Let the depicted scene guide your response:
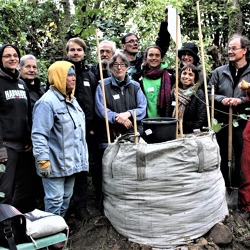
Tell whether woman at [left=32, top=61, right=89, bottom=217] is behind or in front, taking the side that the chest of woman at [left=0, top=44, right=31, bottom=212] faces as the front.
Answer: in front

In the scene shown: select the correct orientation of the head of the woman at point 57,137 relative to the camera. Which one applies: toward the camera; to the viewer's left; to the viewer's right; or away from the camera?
to the viewer's right

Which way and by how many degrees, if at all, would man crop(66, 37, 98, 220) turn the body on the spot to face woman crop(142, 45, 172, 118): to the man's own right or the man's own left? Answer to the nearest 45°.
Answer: approximately 90° to the man's own left

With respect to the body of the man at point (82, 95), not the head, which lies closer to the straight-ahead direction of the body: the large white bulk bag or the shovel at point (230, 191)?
the large white bulk bag

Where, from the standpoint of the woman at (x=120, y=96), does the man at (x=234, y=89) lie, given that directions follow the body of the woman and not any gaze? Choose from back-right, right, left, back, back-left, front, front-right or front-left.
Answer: left

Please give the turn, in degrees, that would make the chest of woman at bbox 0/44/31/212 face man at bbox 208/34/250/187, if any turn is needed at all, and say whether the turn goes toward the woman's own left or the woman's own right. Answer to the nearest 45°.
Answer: approximately 45° to the woman's own left

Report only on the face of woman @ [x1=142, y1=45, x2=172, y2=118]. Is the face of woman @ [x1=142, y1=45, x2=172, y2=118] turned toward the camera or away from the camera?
toward the camera

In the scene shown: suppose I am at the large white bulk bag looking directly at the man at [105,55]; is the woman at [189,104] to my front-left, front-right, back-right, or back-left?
front-right

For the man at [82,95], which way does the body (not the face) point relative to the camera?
toward the camera

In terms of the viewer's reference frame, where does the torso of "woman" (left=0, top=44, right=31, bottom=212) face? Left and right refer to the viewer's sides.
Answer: facing the viewer and to the right of the viewer

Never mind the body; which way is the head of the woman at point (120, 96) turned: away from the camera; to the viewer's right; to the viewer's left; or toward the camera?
toward the camera

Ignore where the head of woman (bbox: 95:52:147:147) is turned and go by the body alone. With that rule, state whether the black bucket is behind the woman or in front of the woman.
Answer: in front

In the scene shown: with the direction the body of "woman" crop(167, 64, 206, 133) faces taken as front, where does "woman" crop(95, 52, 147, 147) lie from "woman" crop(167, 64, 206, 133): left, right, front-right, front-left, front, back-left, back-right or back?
front-right

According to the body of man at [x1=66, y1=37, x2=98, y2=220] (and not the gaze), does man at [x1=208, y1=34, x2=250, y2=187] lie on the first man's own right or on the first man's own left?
on the first man's own left

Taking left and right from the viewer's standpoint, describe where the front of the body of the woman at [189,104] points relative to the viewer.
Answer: facing the viewer and to the left of the viewer

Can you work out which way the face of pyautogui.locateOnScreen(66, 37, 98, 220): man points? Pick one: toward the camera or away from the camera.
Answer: toward the camera

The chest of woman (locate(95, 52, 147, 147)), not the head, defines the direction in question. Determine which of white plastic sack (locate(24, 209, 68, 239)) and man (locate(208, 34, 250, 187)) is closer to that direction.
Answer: the white plastic sack

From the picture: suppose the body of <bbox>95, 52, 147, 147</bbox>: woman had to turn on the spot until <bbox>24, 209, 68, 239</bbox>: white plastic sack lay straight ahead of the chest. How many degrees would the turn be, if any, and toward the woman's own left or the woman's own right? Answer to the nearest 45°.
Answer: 0° — they already face it

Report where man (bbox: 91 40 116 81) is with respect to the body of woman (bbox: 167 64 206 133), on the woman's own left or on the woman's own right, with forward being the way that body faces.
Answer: on the woman's own right

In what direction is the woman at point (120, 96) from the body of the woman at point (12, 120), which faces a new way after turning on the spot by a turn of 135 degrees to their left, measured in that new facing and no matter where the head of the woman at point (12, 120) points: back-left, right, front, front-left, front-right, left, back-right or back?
right

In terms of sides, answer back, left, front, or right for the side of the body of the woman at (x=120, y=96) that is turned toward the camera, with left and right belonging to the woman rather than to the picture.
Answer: front
